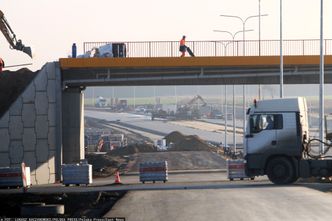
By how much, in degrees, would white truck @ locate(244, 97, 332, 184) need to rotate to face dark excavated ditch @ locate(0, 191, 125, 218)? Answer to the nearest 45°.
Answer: approximately 45° to its left

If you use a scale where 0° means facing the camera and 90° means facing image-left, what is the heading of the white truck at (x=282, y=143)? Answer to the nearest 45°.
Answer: approximately 90°

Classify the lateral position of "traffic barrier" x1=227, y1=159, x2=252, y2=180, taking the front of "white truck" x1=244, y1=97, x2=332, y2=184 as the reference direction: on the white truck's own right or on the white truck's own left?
on the white truck's own right

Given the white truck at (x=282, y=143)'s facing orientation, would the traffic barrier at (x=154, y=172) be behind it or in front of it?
in front

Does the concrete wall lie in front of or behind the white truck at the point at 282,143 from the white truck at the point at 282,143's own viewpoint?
in front

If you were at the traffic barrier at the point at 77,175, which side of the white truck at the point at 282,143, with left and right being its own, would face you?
front
